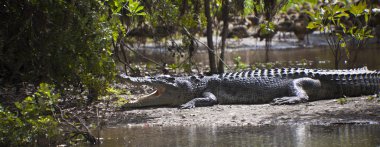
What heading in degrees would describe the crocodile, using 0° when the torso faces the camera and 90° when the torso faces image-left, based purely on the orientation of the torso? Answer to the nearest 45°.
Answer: approximately 90°
